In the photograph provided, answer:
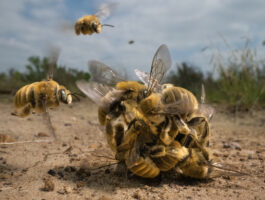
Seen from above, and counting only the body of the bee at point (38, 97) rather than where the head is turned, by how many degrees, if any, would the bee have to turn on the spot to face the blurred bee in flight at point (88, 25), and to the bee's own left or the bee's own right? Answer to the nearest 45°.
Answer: approximately 90° to the bee's own left

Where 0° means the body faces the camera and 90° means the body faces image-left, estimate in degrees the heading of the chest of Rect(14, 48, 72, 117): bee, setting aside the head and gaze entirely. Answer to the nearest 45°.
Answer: approximately 270°
